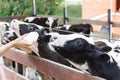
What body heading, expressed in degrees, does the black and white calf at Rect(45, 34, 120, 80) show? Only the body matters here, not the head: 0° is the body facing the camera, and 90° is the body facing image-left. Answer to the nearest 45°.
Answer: approximately 90°

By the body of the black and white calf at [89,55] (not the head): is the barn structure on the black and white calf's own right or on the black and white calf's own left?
on the black and white calf's own right
